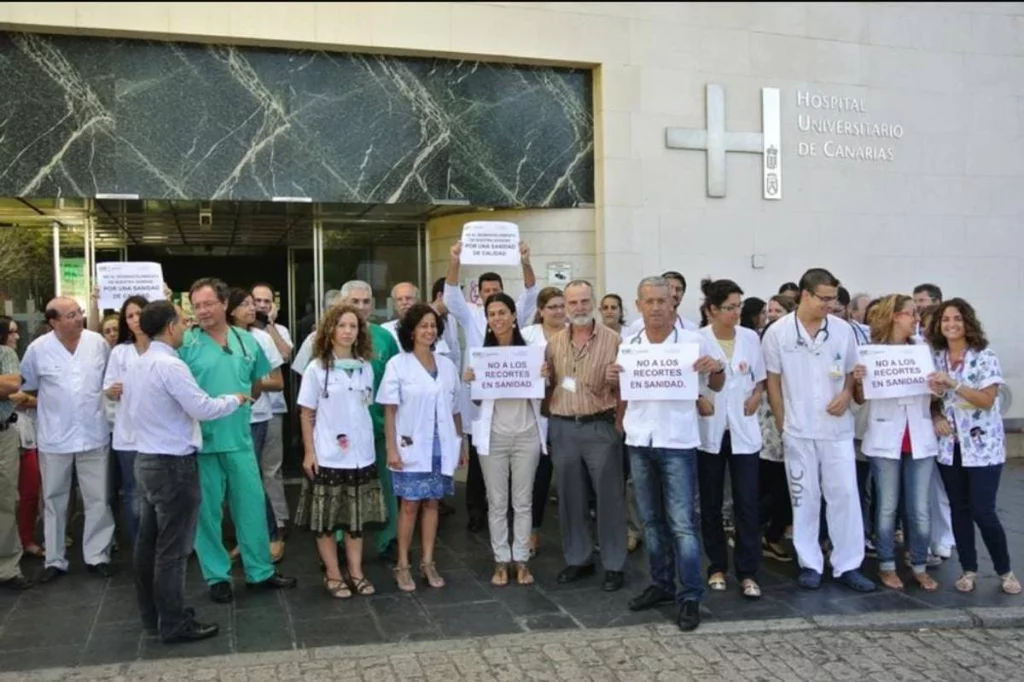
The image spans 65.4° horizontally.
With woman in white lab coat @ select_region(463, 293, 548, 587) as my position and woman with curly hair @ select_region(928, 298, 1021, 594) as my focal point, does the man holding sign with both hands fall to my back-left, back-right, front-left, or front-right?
front-right

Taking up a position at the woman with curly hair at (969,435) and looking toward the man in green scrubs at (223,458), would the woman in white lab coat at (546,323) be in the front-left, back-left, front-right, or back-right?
front-right

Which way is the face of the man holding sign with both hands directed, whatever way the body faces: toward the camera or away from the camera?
toward the camera

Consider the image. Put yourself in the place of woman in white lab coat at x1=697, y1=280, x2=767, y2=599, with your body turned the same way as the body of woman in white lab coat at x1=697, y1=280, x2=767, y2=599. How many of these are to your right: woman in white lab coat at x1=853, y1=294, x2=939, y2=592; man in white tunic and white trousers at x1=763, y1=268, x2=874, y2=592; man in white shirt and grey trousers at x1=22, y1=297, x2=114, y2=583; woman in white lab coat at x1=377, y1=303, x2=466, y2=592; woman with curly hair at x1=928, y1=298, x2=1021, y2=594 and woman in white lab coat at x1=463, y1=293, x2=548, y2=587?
3

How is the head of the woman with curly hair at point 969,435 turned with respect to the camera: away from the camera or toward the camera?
toward the camera

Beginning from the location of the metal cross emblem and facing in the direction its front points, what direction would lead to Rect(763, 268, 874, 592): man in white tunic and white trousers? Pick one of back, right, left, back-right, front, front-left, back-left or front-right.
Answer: front

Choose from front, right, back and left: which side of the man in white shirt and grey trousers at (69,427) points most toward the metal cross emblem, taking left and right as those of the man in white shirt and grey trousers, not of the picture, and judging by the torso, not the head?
left

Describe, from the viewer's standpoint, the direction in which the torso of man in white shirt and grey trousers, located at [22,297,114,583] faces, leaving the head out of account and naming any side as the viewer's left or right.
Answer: facing the viewer

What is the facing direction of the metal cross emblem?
toward the camera

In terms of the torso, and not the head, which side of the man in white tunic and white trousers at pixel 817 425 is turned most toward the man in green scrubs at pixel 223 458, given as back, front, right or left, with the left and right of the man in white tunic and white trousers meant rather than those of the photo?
right

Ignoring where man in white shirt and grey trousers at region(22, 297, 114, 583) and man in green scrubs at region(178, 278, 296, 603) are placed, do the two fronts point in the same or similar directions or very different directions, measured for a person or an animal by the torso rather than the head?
same or similar directions

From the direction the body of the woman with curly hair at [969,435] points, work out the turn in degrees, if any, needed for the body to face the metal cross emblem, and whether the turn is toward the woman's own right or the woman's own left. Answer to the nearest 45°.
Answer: approximately 90° to the woman's own right

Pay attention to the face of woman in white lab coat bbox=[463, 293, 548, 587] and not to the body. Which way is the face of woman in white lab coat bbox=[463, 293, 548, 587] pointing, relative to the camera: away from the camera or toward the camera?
toward the camera

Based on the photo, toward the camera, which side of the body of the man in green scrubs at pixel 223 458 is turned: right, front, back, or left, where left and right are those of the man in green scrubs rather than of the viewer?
front
